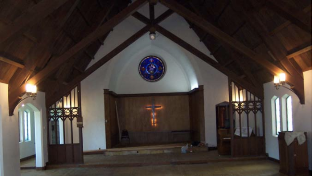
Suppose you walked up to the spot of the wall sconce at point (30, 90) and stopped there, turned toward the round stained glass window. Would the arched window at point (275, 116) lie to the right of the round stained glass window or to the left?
right

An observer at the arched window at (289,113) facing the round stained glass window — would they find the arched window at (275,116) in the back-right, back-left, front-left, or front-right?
front-right

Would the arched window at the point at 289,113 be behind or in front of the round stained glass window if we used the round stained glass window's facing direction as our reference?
in front

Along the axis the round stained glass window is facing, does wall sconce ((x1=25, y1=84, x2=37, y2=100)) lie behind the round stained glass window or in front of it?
in front

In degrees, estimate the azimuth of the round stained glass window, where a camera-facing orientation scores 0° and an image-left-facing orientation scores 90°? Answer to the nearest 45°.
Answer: approximately 0°

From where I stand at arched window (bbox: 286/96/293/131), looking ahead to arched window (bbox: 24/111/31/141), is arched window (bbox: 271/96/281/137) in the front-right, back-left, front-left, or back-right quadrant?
front-right
